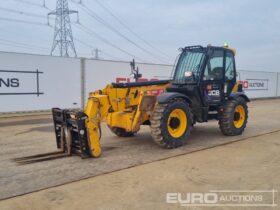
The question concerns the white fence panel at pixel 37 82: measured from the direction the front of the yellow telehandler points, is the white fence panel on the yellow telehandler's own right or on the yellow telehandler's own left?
on the yellow telehandler's own right

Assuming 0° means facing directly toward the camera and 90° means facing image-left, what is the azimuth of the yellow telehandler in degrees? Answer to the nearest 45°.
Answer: approximately 45°

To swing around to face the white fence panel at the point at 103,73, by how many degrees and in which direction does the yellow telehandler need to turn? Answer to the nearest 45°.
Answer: approximately 135° to its right

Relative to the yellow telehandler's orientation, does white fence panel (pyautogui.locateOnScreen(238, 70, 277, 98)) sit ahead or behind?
behind
